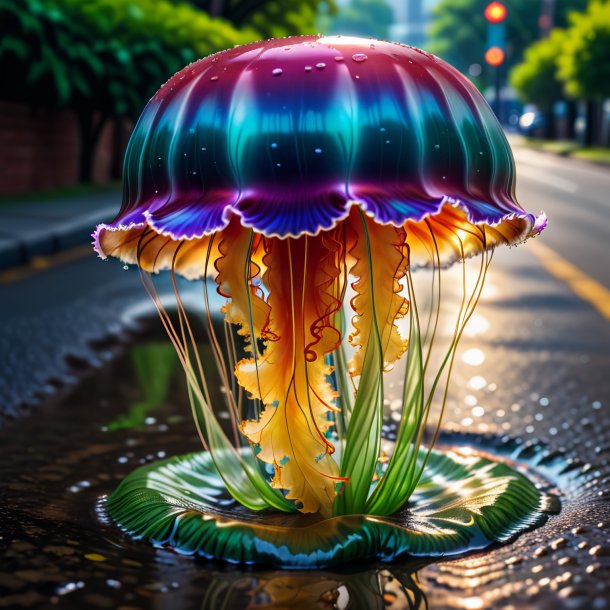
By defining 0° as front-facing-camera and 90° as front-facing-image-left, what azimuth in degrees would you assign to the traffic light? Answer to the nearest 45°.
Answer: approximately 0°

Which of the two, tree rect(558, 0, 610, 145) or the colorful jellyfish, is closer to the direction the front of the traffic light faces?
the colorful jellyfish

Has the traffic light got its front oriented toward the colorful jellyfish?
yes
